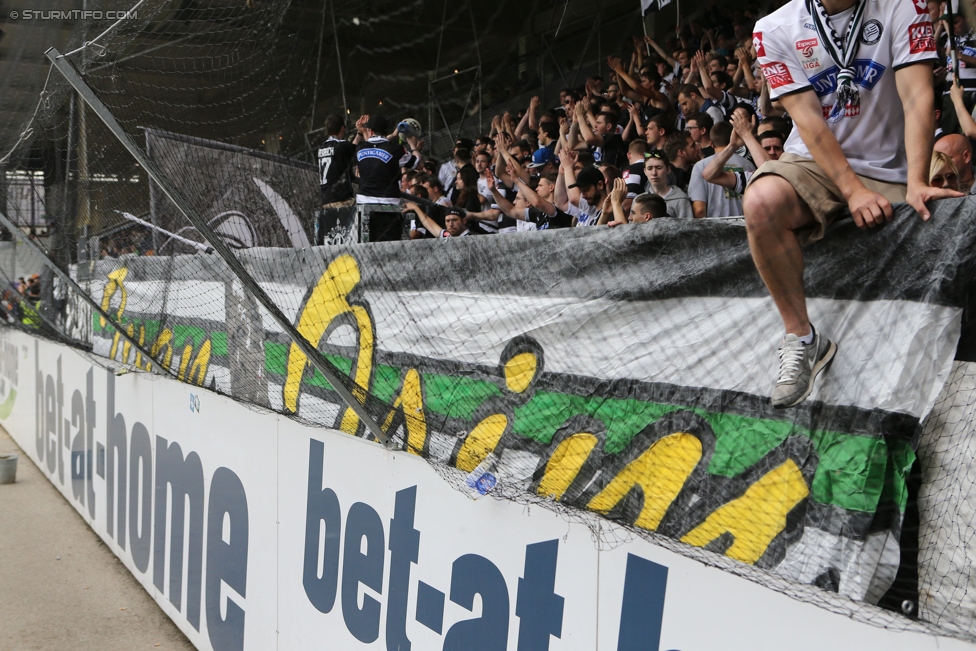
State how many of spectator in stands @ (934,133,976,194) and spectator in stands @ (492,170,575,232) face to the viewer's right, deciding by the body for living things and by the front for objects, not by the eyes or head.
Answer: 0

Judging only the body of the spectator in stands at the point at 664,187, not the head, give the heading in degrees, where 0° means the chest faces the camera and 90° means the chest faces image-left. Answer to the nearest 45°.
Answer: approximately 45°

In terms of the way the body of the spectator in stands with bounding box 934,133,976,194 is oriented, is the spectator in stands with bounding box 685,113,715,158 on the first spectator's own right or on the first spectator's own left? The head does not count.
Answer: on the first spectator's own right

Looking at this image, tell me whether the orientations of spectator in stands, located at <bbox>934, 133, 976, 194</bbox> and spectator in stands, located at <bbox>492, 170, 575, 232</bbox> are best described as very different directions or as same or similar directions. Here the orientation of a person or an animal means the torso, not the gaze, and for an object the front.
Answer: same or similar directions

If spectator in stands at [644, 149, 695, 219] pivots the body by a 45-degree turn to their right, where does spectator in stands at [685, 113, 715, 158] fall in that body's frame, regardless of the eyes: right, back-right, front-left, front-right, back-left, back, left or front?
right

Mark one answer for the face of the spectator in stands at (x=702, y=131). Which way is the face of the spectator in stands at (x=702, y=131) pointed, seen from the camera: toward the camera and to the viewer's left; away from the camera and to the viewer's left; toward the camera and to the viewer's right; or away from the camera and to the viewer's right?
toward the camera and to the viewer's left

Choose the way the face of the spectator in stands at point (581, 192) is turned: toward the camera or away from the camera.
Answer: toward the camera

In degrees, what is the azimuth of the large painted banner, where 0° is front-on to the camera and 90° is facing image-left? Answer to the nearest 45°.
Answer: approximately 45°

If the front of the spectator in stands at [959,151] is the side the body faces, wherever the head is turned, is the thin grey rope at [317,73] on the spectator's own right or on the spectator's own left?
on the spectator's own right

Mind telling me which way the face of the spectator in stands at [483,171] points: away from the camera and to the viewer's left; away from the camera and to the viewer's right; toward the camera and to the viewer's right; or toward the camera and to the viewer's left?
toward the camera and to the viewer's left

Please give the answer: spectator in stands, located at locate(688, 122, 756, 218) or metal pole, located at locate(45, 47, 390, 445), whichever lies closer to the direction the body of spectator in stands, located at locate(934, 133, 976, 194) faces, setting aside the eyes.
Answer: the metal pole

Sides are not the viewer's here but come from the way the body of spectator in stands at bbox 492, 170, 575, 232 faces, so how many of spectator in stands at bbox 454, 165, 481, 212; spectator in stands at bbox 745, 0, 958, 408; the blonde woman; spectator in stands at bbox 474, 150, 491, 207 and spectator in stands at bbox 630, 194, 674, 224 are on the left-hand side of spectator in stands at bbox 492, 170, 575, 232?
3

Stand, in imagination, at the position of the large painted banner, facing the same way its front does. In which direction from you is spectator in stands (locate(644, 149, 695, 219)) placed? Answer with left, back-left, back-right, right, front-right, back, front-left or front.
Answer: back-right

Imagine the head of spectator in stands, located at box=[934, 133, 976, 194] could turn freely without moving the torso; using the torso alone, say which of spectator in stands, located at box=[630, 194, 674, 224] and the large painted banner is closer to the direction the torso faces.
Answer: the large painted banner
